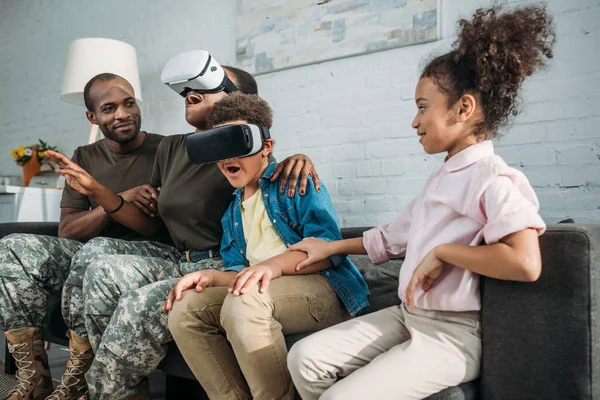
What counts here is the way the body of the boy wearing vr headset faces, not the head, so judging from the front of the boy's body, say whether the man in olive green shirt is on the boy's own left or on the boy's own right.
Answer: on the boy's own right

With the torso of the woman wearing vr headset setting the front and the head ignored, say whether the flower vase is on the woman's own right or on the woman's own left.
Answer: on the woman's own right

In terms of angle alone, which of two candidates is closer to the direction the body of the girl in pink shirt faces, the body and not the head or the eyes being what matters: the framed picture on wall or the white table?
the white table

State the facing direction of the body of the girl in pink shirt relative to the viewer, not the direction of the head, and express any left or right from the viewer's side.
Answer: facing to the left of the viewer

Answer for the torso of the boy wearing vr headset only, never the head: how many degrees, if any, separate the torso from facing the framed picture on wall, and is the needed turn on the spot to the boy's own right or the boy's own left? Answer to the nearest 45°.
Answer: approximately 135° to the boy's own right
